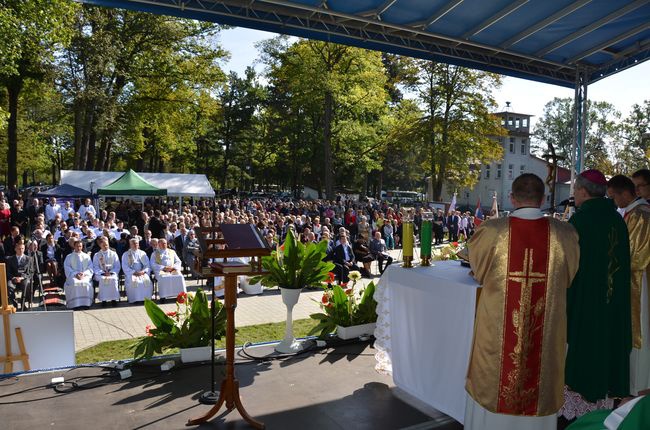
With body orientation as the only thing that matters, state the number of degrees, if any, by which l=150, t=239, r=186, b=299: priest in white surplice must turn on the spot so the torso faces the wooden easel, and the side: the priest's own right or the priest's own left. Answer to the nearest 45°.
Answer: approximately 45° to the priest's own right

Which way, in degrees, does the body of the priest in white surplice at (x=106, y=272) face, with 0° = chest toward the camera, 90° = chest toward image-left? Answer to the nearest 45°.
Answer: approximately 0°

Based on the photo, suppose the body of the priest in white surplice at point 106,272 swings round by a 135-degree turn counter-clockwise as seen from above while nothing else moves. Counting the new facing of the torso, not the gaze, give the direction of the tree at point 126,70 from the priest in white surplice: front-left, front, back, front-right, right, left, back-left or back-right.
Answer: front-left

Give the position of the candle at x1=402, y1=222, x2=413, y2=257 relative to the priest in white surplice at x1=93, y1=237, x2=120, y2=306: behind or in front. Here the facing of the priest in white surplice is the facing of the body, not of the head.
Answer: in front

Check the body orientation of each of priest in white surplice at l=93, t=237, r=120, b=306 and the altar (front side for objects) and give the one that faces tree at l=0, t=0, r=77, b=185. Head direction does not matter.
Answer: the altar

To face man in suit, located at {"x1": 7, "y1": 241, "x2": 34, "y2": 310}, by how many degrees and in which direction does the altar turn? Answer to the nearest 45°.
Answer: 0° — it already faces them

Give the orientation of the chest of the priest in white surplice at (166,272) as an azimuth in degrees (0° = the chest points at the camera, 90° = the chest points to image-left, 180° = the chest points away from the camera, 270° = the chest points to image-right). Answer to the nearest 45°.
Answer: approximately 315°
